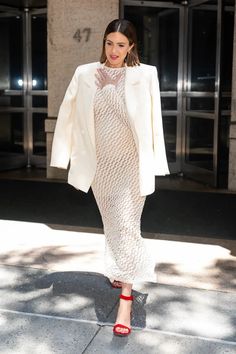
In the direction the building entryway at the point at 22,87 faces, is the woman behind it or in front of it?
in front

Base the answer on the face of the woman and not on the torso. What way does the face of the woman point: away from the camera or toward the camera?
toward the camera

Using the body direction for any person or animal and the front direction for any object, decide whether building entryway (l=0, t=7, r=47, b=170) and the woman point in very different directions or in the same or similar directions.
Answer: same or similar directions

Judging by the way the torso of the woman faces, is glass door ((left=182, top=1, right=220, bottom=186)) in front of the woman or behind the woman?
behind

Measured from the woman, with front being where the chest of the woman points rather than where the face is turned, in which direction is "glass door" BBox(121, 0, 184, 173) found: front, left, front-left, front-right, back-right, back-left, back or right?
back

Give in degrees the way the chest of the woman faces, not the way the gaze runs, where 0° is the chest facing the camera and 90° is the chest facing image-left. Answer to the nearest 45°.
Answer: approximately 0°

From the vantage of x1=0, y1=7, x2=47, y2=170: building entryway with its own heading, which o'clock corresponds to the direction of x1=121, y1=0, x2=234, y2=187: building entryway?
x1=121, y1=0, x2=234, y2=187: building entryway is roughly at 10 o'clock from x1=0, y1=7, x2=47, y2=170: building entryway.

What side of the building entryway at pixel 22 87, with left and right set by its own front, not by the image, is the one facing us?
front

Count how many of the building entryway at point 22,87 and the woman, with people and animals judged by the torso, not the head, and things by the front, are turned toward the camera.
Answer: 2
